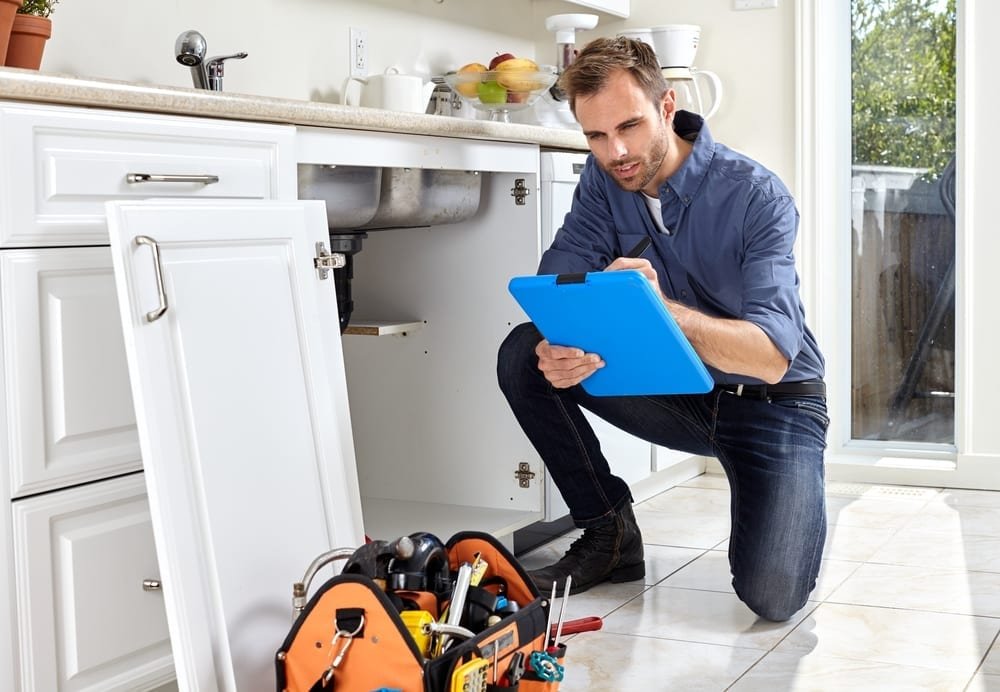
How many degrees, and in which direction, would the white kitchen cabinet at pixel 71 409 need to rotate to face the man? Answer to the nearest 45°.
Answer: approximately 45° to its left

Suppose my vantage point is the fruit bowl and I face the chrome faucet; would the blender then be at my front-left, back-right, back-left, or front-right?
back-right

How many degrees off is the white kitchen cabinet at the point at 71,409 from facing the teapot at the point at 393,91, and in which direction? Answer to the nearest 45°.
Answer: approximately 90° to its left

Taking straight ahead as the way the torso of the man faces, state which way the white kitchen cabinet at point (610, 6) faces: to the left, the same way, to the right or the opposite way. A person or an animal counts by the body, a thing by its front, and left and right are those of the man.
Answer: to the left

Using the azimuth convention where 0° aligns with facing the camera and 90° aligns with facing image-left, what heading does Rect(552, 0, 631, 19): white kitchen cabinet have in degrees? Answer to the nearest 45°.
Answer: approximately 315°

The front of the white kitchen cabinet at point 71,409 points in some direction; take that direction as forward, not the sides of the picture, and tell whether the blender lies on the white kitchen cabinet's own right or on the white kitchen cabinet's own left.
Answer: on the white kitchen cabinet's own left

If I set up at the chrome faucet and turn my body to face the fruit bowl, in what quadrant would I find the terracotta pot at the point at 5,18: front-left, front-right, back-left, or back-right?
back-right

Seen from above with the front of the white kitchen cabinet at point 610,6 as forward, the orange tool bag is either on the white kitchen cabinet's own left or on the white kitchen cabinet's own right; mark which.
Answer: on the white kitchen cabinet's own right
